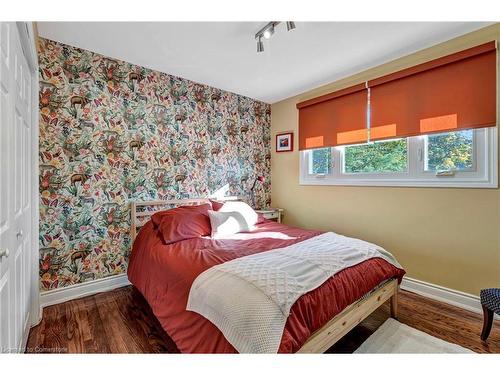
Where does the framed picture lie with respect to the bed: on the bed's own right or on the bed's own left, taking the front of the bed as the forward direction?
on the bed's own left

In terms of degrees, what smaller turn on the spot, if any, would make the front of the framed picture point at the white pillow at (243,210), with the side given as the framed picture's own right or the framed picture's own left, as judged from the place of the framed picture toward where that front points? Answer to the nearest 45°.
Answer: approximately 45° to the framed picture's own left

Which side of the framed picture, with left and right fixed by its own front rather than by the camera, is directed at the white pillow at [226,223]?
front

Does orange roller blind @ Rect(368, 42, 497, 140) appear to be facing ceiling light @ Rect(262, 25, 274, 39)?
yes

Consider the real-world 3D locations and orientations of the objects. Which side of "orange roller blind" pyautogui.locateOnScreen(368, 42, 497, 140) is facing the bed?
front

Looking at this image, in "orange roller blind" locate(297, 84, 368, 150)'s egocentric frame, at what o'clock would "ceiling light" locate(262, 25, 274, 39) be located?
The ceiling light is roughly at 11 o'clock from the orange roller blind.

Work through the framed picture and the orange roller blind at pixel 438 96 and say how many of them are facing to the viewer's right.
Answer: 0

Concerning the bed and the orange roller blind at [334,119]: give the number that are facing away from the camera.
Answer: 0

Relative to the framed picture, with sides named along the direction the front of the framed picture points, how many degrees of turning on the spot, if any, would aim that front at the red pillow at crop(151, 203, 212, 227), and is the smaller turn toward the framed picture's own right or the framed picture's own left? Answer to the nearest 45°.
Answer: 0° — it already faces it

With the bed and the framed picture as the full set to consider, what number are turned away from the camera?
0

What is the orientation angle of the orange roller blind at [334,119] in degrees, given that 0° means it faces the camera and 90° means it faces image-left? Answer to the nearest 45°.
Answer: approximately 45°

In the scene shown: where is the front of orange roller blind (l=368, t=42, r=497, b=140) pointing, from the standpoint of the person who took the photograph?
facing the viewer and to the left of the viewer

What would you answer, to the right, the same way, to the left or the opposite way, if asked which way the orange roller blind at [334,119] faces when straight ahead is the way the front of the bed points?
to the right
